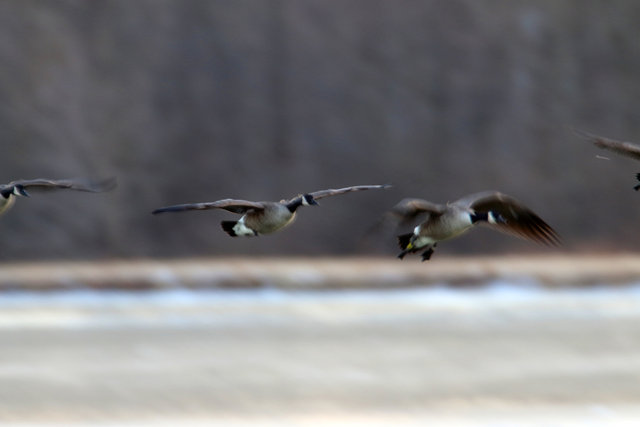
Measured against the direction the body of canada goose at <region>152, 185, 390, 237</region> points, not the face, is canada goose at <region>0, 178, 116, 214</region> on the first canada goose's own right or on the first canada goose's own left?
on the first canada goose's own right

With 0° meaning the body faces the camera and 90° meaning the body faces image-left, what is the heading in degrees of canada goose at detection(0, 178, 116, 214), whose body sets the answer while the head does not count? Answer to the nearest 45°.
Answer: approximately 315°

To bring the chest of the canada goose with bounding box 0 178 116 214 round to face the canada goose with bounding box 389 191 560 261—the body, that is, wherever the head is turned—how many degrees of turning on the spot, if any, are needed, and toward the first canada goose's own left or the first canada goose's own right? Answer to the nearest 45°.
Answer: approximately 45° to the first canada goose's own left
